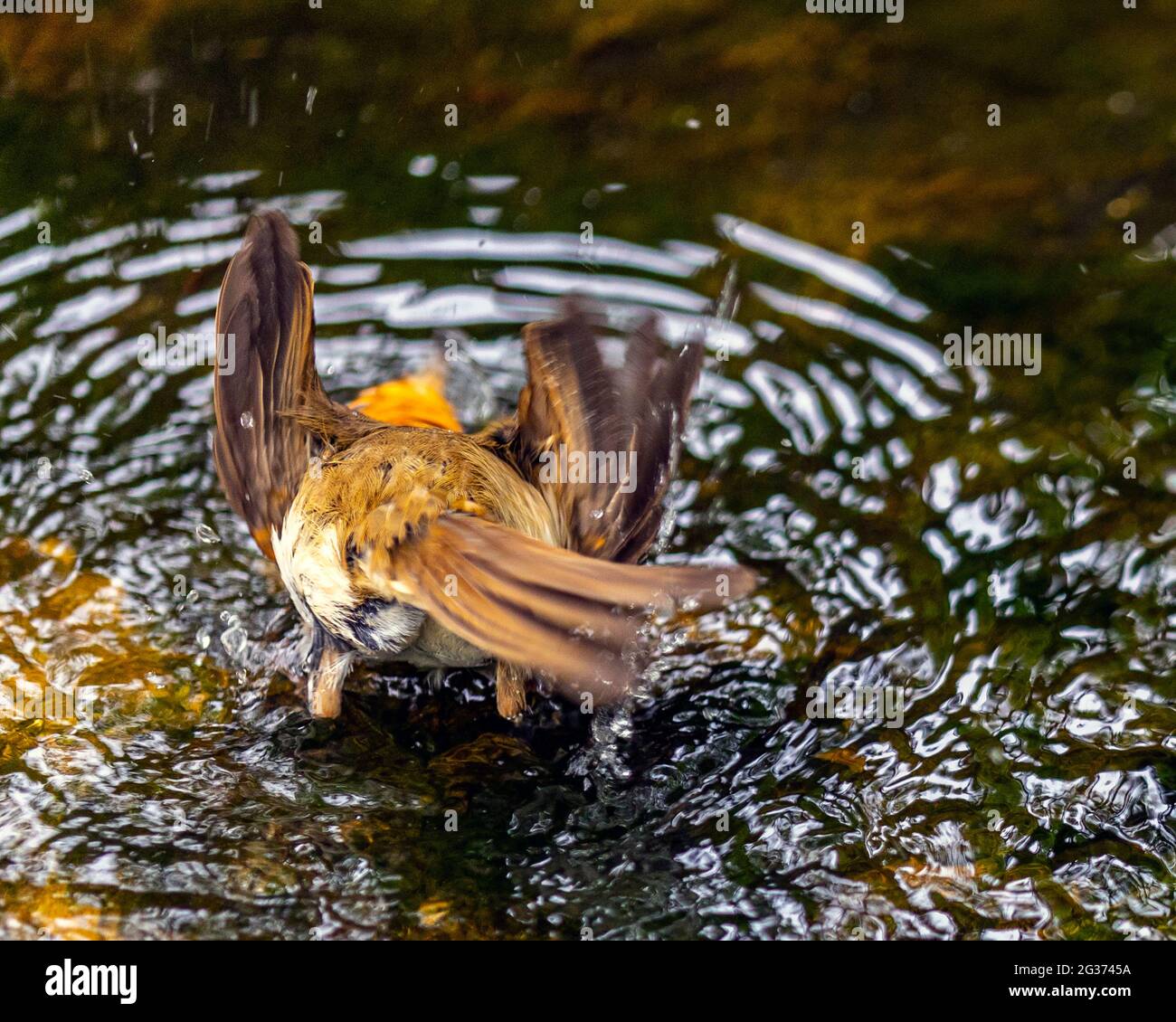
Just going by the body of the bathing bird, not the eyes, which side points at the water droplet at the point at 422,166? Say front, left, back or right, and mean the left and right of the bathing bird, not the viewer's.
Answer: front

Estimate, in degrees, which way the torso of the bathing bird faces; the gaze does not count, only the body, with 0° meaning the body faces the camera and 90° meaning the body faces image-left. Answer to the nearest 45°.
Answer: approximately 180°
